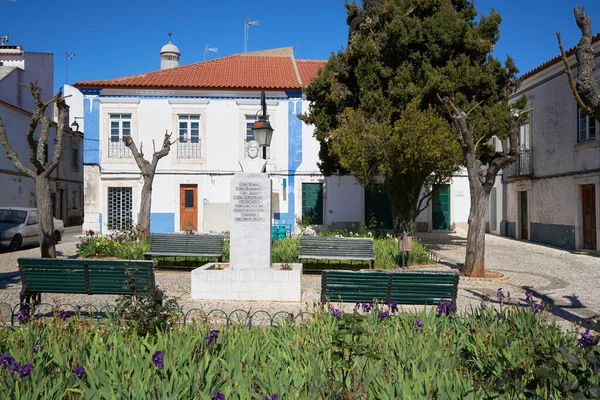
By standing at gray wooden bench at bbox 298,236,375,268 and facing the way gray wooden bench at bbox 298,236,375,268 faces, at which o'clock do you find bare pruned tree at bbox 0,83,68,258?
The bare pruned tree is roughly at 3 o'clock from the gray wooden bench.

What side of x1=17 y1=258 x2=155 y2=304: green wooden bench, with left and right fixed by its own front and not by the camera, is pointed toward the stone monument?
right

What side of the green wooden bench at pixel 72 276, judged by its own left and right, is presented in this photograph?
back

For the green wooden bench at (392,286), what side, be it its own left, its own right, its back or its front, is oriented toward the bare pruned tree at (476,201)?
front

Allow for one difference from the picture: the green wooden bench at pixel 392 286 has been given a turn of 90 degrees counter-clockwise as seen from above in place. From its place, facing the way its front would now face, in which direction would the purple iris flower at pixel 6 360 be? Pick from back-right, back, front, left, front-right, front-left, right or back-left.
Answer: front-left

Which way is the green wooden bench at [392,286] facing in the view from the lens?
facing away from the viewer

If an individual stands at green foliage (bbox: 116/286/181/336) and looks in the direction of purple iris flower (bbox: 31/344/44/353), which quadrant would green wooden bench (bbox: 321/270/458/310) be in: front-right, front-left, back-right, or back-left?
back-left

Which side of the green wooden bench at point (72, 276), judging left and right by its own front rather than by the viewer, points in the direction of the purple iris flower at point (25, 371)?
back

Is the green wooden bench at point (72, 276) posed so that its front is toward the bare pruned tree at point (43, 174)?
yes

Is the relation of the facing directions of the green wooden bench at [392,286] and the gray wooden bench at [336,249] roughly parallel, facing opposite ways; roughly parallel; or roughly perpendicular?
roughly parallel, facing opposite ways

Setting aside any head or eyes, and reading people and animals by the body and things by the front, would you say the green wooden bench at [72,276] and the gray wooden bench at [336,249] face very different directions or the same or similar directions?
very different directions

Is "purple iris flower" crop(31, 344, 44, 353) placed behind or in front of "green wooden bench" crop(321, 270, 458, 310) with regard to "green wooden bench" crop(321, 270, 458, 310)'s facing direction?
behind

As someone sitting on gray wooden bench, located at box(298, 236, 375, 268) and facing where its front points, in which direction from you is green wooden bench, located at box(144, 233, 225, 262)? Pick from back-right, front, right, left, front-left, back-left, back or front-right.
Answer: right

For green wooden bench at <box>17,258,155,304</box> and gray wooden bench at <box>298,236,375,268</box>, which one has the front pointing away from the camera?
green wooden bench at <box>17,258,155,304</box>

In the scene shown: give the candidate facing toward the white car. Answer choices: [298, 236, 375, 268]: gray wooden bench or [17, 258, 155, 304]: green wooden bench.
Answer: [17, 258, 155, 304]: green wooden bench

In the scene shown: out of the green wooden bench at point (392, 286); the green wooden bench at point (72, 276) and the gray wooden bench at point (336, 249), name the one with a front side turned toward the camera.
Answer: the gray wooden bench at point (336, 249)

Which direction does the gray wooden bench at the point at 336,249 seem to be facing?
toward the camera

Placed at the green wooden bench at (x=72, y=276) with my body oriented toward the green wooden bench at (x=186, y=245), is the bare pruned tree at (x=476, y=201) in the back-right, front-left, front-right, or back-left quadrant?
front-right
